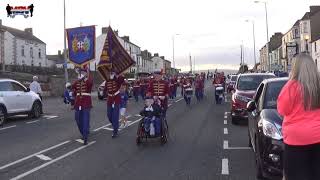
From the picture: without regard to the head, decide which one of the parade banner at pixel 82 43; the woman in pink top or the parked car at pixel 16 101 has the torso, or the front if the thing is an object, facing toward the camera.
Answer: the parade banner

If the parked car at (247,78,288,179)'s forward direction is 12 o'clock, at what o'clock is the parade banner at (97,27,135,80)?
The parade banner is roughly at 5 o'clock from the parked car.

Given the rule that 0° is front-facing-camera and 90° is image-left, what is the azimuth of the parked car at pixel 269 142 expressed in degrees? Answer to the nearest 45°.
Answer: approximately 0°

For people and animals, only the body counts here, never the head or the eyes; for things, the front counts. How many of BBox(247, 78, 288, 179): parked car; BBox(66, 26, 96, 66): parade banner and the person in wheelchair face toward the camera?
3

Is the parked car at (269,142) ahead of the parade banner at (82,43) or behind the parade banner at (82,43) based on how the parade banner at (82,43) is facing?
ahead

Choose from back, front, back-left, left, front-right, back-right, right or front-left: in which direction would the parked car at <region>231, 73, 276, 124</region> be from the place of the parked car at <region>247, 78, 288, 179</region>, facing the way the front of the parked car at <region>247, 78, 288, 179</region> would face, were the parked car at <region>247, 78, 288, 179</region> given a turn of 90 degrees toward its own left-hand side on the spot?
left

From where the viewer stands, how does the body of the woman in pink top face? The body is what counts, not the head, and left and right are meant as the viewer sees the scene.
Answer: facing away from the viewer and to the left of the viewer
